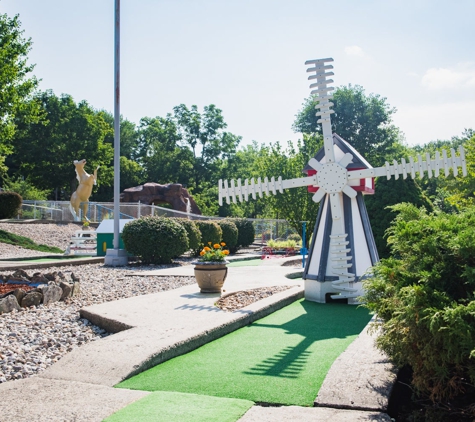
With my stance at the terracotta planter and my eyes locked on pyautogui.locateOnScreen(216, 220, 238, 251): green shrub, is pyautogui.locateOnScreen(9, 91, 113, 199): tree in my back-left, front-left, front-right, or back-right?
front-left

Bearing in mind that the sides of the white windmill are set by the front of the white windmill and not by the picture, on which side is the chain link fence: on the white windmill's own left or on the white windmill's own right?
on the white windmill's own right

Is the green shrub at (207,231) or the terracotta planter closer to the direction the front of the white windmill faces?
the terracotta planter

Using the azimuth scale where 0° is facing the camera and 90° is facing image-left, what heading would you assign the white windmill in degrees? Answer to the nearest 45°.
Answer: approximately 45°

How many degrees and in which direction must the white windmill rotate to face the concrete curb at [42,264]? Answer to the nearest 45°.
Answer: approximately 90° to its right

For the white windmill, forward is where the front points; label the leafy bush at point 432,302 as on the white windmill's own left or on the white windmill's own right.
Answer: on the white windmill's own left

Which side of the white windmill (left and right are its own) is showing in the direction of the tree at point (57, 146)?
right

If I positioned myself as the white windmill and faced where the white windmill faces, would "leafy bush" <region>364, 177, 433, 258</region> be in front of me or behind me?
behind

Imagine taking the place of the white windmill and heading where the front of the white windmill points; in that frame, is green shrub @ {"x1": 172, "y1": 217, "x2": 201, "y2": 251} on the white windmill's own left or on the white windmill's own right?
on the white windmill's own right

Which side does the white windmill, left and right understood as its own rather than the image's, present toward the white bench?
right

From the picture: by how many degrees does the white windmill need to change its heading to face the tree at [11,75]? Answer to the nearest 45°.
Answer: approximately 90° to its right

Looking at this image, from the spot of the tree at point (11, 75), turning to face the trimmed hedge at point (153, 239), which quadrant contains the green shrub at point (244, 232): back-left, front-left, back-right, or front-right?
front-left

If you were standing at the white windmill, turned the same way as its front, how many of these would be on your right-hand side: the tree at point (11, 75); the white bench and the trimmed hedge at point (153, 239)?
3

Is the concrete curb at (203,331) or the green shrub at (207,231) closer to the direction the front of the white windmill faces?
the concrete curb

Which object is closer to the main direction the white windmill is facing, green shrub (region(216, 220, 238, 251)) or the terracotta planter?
the terracotta planter

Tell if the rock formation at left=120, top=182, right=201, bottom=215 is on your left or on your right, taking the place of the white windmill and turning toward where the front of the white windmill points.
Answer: on your right

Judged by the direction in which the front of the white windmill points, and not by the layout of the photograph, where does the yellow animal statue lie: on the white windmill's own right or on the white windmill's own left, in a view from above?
on the white windmill's own right
